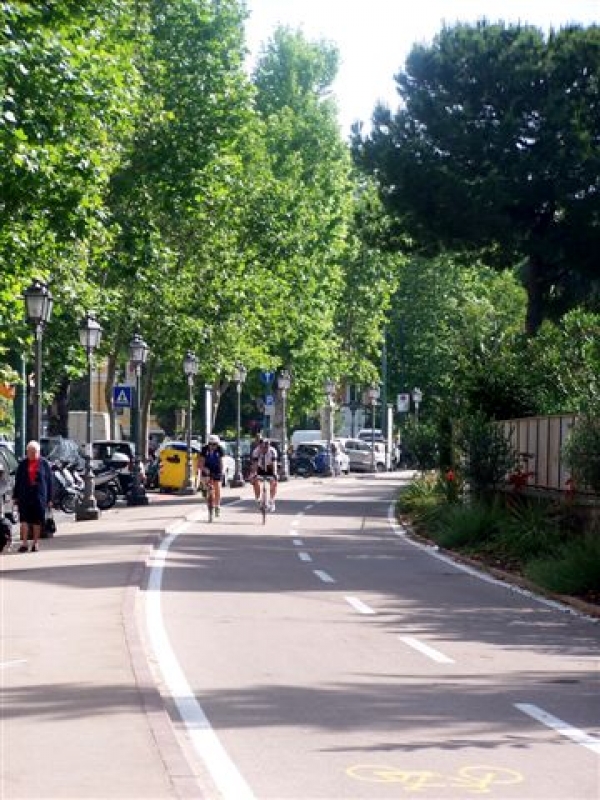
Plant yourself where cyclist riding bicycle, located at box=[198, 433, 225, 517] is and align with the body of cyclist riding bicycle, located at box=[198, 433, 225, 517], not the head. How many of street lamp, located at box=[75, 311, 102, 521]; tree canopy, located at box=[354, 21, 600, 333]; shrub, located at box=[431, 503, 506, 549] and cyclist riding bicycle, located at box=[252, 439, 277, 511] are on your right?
1

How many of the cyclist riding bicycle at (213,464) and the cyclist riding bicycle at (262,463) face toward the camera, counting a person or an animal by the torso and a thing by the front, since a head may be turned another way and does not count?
2

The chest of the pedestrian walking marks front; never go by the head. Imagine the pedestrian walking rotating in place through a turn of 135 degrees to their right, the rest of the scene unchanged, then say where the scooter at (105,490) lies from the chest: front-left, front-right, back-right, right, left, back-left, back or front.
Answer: front-right

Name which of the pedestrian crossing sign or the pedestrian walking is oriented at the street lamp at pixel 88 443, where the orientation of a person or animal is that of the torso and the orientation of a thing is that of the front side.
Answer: the pedestrian crossing sign

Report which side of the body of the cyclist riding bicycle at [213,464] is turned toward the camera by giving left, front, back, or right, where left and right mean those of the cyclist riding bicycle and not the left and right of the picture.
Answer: front

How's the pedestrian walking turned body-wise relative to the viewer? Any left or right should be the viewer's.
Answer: facing the viewer

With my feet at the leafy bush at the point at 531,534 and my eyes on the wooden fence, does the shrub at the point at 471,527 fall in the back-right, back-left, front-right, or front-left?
front-left

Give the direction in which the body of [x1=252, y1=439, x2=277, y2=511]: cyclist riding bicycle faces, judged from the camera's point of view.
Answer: toward the camera
